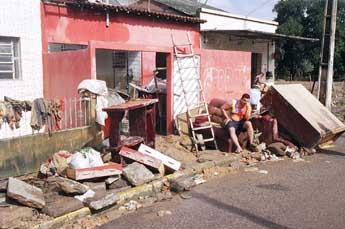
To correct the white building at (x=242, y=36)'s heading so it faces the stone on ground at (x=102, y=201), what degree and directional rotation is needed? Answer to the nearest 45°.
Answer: approximately 45° to its right

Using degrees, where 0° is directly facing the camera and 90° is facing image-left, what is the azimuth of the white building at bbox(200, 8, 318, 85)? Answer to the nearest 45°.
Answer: approximately 315°

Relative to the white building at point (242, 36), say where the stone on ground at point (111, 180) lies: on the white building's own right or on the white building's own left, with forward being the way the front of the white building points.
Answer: on the white building's own right

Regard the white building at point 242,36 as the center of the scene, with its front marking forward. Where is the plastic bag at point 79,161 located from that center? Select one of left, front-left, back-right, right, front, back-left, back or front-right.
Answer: front-right

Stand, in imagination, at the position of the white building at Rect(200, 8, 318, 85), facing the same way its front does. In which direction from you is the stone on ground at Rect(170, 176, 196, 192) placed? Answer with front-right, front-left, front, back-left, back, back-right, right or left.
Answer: front-right

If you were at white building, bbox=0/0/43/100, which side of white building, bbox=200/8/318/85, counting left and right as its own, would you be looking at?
right

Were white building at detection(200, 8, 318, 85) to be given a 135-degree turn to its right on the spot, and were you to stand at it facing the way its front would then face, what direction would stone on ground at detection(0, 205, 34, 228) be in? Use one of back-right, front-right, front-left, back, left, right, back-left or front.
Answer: left

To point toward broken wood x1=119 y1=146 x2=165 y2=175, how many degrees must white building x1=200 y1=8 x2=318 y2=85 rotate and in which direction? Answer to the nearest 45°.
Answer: approximately 45° to its right

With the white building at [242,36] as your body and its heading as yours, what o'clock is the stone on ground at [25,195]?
The stone on ground is roughly at 2 o'clock from the white building.

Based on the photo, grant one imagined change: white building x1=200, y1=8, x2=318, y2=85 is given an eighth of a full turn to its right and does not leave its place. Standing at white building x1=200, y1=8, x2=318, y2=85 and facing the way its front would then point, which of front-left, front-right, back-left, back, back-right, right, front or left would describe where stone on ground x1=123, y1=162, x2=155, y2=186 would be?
front

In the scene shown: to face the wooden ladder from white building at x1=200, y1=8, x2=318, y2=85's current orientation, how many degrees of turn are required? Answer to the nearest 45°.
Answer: approximately 45° to its right

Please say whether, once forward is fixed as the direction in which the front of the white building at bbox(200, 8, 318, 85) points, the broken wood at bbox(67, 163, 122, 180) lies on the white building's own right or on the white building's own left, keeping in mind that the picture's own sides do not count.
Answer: on the white building's own right

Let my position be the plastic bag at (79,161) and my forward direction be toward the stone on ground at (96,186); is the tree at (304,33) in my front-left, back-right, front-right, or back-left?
back-left
